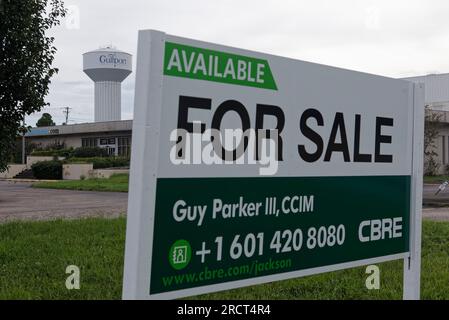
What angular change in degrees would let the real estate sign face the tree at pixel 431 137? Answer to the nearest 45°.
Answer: approximately 135° to its left

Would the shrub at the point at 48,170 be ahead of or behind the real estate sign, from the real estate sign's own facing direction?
behind

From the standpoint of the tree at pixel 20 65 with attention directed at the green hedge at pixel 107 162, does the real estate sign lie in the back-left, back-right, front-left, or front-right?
back-right

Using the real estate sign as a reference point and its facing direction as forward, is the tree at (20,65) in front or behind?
behind

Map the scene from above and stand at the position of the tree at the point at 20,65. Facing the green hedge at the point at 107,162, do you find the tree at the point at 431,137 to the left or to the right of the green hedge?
right
